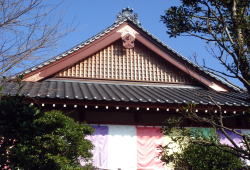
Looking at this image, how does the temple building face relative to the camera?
toward the camera

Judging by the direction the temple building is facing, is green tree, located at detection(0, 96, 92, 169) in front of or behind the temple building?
in front
